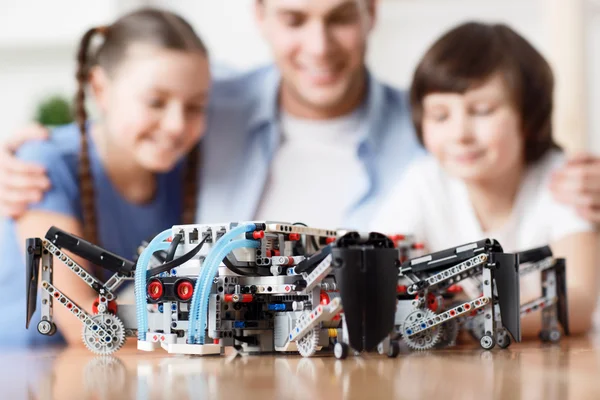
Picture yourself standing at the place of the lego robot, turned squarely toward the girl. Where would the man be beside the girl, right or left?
right

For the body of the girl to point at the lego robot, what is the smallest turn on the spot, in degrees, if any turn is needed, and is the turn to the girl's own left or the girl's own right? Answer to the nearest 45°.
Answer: approximately 45° to the girl's own right

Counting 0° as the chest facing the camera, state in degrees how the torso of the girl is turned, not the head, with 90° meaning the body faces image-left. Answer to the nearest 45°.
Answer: approximately 315°

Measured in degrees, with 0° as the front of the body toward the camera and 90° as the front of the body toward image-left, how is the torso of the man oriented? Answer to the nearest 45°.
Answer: approximately 0°

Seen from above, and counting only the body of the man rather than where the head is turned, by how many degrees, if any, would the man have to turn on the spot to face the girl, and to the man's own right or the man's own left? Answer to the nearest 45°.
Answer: approximately 90° to the man's own right

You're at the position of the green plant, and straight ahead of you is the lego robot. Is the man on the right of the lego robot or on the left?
left

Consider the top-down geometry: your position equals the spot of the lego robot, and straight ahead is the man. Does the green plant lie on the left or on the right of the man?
left

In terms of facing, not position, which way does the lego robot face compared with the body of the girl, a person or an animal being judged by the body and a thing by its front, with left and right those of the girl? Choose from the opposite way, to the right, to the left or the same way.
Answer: to the right

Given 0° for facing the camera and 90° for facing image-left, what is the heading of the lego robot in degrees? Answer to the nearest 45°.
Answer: approximately 45°

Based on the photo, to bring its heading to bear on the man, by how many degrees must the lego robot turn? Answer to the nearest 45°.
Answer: approximately 135° to its right
